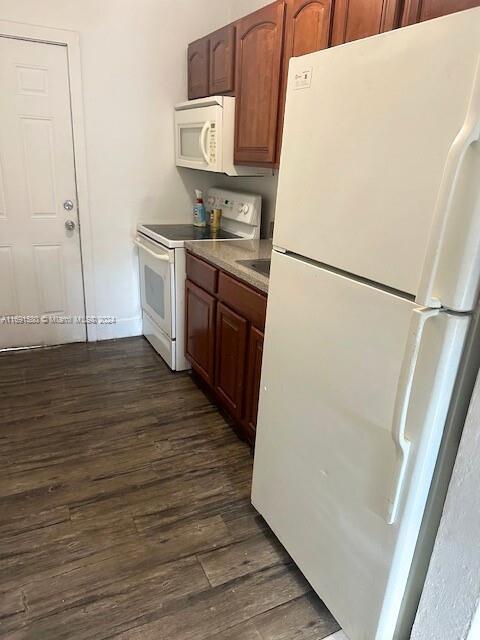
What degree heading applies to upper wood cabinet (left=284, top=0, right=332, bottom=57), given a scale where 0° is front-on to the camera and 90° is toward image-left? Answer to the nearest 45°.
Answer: approximately 45°

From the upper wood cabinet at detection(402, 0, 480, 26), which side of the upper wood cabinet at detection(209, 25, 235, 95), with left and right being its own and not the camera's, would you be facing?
left

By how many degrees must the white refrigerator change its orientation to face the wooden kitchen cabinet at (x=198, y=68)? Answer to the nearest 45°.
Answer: approximately 90° to its right

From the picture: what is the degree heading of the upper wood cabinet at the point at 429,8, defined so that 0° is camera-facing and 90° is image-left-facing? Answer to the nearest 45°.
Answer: approximately 45°

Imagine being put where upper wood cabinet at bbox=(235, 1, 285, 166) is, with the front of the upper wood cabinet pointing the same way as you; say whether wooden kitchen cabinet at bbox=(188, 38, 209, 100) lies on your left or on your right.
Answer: on your right

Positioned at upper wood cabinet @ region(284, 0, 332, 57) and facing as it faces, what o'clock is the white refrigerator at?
The white refrigerator is roughly at 10 o'clock from the upper wood cabinet.
